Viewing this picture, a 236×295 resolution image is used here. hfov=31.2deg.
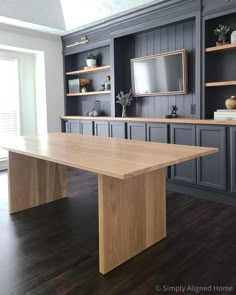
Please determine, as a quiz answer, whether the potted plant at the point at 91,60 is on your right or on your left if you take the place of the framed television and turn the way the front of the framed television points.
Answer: on your right

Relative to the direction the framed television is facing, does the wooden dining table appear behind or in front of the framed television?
in front

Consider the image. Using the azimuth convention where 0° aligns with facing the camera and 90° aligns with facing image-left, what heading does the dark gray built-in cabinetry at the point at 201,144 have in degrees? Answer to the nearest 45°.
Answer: approximately 45°

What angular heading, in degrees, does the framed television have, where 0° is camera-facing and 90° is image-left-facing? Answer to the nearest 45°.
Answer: approximately 45°

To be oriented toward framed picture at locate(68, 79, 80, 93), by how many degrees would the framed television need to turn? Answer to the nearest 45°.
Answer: approximately 90° to its right

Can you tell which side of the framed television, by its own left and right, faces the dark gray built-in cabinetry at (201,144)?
left

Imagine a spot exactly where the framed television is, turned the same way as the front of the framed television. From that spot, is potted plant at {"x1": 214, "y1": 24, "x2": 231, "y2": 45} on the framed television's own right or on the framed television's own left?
on the framed television's own left
